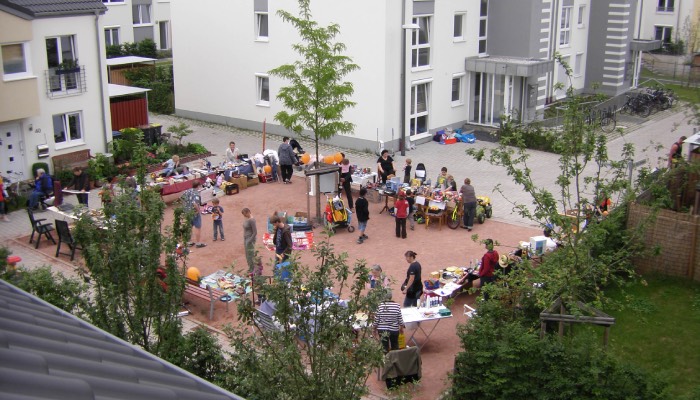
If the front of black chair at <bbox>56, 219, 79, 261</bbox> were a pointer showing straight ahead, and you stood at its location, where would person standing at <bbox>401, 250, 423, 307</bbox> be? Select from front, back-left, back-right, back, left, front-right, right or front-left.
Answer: right

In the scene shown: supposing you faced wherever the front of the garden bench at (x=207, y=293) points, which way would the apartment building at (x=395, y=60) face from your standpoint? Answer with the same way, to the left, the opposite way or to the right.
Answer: to the right

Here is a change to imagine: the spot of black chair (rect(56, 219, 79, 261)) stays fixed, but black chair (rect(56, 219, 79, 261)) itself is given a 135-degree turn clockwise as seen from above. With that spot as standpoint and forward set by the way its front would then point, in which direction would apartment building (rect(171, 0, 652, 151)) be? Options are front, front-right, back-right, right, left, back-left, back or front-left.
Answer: back-left

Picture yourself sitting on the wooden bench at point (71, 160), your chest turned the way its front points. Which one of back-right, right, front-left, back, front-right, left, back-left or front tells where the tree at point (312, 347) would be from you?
front-right

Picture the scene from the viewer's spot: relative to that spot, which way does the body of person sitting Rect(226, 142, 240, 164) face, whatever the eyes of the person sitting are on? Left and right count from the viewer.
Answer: facing the viewer

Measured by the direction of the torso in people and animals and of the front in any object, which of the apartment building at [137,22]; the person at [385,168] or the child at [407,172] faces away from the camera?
the child

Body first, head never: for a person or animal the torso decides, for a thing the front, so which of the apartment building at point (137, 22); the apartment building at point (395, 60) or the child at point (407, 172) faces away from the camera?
the child

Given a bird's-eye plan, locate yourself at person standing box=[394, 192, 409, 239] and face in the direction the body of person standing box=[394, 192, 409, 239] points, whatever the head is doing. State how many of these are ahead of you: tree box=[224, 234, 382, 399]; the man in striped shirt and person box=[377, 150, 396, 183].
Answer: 1

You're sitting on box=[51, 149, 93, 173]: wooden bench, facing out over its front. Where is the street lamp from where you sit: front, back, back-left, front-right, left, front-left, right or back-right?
front-left

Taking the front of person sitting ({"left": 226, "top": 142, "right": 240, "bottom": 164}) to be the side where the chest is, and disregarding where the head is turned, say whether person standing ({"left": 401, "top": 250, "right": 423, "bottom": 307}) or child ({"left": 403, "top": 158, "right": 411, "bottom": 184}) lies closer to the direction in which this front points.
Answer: the person standing

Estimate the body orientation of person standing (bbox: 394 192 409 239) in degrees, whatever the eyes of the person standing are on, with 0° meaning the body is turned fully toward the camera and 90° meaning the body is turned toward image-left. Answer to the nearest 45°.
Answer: approximately 180°

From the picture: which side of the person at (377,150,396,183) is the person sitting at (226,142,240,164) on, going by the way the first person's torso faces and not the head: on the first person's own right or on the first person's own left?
on the first person's own right

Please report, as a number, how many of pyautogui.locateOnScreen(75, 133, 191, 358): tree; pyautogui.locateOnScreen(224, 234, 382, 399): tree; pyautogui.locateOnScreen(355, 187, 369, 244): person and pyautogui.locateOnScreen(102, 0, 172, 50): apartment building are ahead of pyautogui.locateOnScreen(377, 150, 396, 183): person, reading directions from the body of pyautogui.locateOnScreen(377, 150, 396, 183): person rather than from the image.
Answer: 3

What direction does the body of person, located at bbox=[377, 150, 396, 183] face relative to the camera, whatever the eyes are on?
toward the camera
